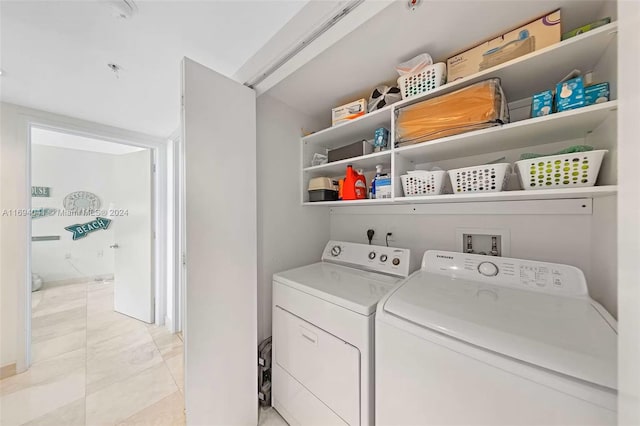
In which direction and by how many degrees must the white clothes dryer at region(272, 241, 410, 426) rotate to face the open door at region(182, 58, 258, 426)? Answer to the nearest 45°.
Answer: approximately 45° to its right

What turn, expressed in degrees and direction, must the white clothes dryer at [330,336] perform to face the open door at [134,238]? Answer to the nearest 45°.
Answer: approximately 90° to its right

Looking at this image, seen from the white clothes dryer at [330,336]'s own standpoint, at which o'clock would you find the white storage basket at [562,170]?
The white storage basket is roughly at 8 o'clock from the white clothes dryer.

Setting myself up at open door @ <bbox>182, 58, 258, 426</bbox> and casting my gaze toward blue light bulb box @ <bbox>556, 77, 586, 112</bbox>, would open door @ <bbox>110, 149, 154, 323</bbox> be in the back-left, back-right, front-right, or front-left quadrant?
back-left

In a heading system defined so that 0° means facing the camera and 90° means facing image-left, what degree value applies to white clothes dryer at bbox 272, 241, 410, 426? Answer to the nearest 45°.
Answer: approximately 45°
